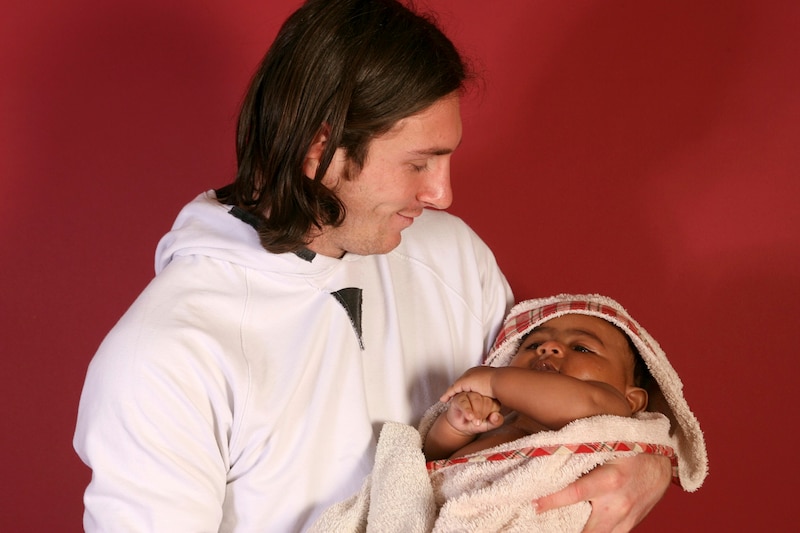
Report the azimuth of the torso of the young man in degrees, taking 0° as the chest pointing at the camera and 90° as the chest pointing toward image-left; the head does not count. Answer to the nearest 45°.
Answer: approximately 315°

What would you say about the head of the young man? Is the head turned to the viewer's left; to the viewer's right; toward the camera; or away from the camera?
to the viewer's right
